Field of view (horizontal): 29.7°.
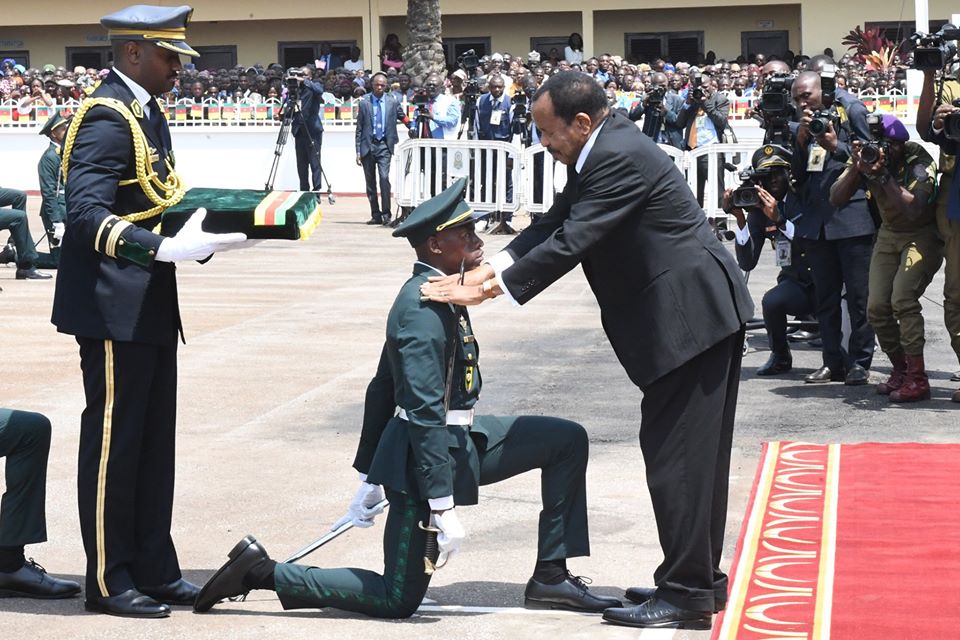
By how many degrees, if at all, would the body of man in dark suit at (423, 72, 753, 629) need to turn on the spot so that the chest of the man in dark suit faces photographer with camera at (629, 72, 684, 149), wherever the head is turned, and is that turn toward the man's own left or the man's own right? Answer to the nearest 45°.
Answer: approximately 90° to the man's own right

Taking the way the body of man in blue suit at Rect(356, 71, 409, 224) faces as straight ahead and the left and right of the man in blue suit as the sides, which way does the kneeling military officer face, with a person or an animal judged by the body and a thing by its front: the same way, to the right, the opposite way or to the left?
to the left

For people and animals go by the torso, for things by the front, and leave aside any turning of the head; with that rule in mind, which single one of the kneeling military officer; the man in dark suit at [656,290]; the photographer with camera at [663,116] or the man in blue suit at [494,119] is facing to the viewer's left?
the man in dark suit

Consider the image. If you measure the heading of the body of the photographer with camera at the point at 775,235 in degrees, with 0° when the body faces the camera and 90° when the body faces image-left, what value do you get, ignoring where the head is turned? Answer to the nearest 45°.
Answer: approximately 45°

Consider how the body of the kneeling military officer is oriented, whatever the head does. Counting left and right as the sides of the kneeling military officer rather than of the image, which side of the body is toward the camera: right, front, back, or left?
right

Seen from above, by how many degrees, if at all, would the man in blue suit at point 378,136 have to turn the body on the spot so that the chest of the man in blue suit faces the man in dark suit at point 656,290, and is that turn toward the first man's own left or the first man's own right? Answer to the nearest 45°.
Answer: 0° — they already face them

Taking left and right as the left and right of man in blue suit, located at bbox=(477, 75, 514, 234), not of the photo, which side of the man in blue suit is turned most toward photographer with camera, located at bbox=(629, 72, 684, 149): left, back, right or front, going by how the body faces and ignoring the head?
left

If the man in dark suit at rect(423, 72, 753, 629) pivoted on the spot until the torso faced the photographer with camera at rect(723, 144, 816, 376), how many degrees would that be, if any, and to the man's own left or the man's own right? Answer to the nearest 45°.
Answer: approximately 90° to the man's own right

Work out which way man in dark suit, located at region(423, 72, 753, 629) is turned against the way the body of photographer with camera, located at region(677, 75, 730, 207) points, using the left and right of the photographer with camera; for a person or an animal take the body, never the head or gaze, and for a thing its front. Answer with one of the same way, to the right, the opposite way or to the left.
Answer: to the right

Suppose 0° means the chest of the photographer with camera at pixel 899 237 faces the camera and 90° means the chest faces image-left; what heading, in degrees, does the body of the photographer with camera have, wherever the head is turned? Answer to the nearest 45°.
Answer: approximately 45°

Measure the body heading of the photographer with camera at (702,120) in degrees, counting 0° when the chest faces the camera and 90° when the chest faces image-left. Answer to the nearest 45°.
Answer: approximately 0°

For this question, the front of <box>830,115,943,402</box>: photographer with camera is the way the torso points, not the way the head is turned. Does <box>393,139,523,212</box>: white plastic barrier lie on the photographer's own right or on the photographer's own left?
on the photographer's own right

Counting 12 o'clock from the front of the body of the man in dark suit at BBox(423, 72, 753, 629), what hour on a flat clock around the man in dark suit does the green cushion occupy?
The green cushion is roughly at 12 o'clock from the man in dark suit.

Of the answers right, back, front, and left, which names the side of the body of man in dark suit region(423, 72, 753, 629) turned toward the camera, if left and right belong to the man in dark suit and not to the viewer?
left

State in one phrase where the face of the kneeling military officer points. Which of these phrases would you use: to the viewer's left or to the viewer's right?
to the viewer's right

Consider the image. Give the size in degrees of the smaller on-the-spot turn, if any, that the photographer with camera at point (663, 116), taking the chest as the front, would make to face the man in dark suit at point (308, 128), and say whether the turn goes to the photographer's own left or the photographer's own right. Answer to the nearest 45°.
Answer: approximately 135° to the photographer's own right

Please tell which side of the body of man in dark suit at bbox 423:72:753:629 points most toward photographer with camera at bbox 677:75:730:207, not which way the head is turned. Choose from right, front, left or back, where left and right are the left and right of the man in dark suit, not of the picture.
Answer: right
